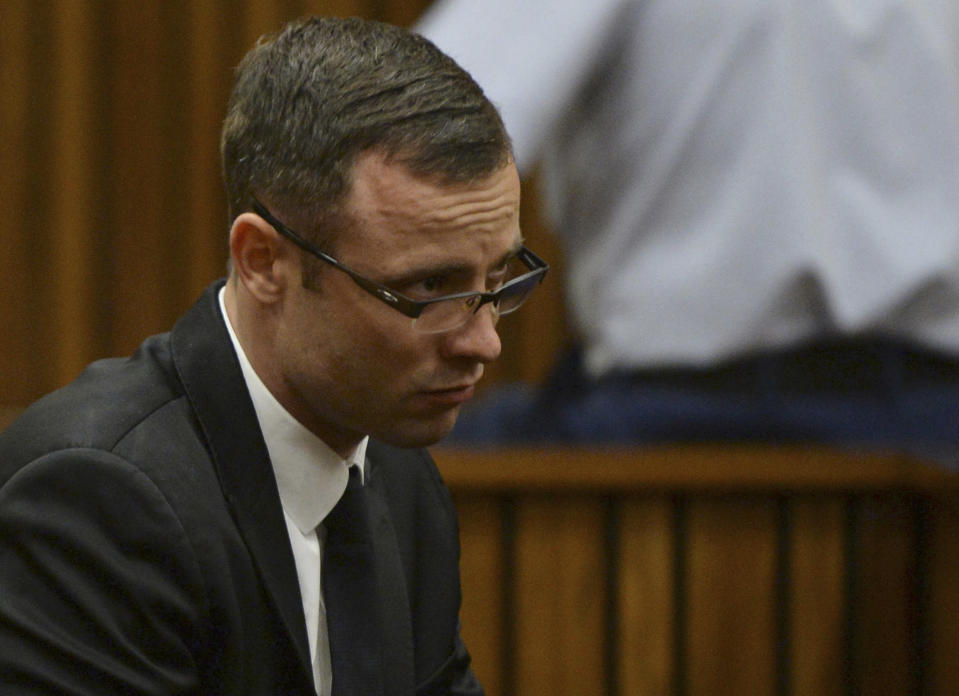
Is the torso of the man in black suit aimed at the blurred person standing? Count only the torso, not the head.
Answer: no

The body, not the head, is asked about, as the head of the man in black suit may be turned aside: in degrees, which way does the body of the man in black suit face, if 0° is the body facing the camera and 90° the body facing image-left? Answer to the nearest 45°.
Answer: approximately 315°

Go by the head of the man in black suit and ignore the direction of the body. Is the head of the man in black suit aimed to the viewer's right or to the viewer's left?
to the viewer's right
